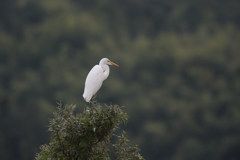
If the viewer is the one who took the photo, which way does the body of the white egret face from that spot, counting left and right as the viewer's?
facing to the right of the viewer
